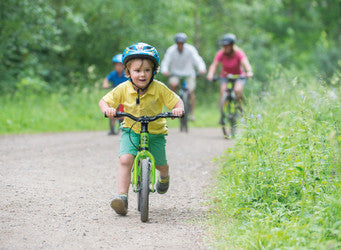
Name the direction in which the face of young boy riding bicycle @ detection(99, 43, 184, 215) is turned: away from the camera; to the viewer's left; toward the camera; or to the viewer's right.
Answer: toward the camera

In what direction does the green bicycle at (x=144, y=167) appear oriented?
toward the camera
